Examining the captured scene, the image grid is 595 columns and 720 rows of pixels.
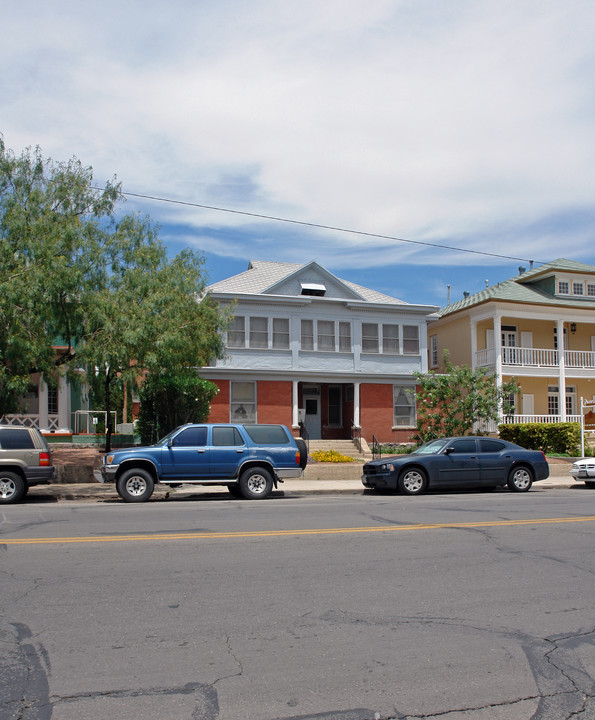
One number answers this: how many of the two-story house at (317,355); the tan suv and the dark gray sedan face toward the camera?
1

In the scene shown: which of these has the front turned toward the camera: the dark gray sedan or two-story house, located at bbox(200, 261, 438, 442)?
the two-story house

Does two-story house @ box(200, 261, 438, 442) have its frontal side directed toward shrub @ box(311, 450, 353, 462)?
yes

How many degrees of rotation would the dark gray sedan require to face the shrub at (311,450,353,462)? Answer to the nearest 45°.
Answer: approximately 45° to its right

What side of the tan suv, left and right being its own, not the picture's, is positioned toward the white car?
back

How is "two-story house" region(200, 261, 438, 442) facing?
toward the camera

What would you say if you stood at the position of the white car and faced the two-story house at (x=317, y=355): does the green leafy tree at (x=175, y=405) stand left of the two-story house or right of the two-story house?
left

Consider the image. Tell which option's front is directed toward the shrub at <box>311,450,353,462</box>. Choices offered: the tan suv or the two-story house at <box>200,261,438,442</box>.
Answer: the two-story house

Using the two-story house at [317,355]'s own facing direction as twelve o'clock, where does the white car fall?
The white car is roughly at 11 o'clock from the two-story house.

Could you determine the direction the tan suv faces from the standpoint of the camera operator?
facing to the left of the viewer

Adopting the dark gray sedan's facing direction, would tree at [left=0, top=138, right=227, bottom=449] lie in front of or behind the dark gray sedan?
in front

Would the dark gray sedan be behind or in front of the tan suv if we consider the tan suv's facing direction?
behind

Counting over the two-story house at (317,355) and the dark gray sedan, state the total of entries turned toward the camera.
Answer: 1

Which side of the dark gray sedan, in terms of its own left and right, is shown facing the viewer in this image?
left
